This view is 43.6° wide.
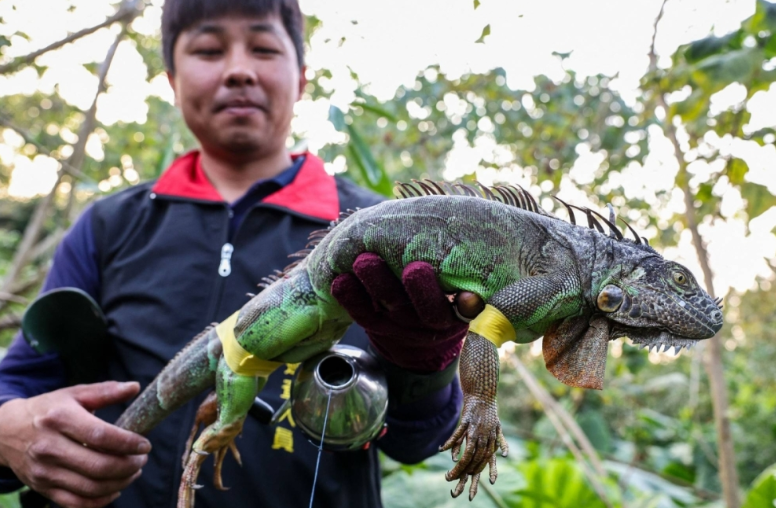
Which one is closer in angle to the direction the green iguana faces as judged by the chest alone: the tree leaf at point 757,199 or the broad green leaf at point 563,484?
the tree leaf

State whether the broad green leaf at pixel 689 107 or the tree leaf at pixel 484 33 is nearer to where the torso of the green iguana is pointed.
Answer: the broad green leaf

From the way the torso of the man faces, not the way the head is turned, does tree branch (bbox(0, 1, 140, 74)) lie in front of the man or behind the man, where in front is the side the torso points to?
behind

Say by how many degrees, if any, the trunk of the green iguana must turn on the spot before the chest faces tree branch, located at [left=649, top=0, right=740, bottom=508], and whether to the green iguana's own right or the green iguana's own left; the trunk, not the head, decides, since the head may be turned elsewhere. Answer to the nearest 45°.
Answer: approximately 45° to the green iguana's own left

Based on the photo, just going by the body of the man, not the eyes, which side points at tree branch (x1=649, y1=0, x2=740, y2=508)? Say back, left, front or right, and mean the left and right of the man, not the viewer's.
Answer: left

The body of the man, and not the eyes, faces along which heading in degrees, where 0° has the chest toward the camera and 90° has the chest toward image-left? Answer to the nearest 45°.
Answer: approximately 0°

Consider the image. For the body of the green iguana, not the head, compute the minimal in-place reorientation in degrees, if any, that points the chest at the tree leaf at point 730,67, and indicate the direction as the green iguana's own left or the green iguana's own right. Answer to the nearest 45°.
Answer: approximately 45° to the green iguana's own left

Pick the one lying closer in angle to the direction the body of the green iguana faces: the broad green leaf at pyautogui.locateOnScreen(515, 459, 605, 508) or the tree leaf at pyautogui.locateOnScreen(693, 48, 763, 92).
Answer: the tree leaf

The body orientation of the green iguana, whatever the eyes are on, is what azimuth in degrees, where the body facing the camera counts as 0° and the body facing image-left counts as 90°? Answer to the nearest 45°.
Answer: approximately 270°
